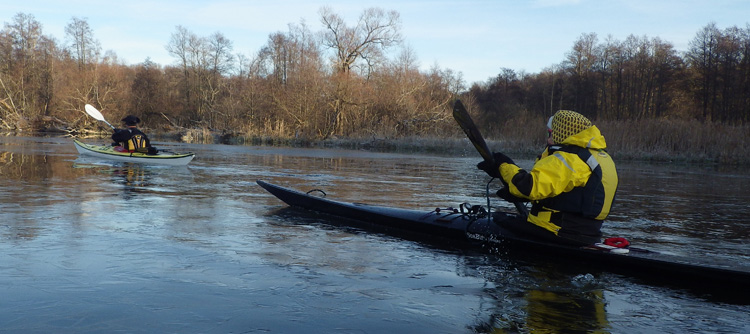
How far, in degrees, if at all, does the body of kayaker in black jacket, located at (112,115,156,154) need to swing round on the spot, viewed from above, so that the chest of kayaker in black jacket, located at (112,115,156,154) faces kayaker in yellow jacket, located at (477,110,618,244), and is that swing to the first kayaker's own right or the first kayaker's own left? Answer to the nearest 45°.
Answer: approximately 135° to the first kayaker's own left

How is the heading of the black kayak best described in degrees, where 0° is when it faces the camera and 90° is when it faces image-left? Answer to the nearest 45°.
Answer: approximately 135°

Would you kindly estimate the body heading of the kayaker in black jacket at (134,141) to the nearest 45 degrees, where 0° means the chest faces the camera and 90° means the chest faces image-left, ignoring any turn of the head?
approximately 135°

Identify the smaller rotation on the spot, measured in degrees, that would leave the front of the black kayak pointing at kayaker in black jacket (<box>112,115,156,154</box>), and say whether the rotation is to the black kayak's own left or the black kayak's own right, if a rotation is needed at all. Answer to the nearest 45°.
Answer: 0° — it already faces them

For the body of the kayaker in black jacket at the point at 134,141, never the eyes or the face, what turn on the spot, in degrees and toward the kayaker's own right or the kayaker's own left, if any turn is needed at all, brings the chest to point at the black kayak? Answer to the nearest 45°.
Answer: approximately 135° to the kayaker's own left
